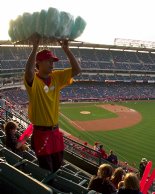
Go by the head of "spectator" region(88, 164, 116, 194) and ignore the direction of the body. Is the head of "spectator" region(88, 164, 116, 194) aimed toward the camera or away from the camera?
away from the camera

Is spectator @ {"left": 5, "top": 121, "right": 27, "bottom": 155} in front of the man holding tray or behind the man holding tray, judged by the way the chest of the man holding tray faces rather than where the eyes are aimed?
behind

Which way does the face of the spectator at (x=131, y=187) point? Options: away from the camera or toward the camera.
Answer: away from the camera

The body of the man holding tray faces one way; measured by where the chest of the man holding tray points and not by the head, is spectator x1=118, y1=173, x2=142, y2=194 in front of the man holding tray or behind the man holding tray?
in front

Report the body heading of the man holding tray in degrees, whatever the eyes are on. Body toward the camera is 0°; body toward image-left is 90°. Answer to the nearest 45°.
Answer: approximately 315°
